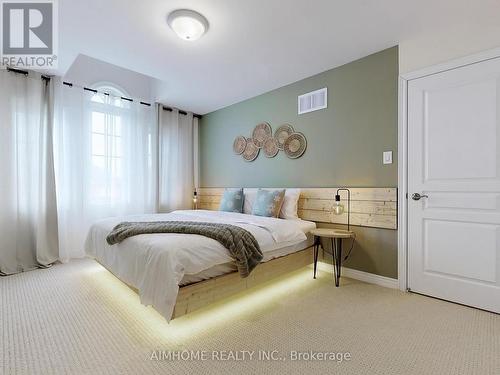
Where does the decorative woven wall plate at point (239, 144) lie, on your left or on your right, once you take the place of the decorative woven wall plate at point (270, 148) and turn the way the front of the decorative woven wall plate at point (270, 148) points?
on your right

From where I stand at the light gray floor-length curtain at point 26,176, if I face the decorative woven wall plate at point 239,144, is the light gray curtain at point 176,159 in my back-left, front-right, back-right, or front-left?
front-left

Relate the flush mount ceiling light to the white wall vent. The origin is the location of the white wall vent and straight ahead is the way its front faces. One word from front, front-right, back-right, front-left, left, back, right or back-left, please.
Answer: front

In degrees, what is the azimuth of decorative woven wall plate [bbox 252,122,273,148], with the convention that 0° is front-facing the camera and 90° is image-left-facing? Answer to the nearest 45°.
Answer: approximately 45°

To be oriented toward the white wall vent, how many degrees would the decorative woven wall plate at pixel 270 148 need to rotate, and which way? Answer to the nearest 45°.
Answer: approximately 90° to its left

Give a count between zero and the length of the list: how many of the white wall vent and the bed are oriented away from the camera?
0

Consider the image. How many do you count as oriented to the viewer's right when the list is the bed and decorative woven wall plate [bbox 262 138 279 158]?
0

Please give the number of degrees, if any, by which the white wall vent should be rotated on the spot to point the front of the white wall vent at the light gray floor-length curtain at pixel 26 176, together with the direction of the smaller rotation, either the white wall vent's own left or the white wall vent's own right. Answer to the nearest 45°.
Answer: approximately 45° to the white wall vent's own right

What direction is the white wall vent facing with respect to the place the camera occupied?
facing the viewer and to the left of the viewer

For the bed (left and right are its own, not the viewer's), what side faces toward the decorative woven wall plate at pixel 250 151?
back

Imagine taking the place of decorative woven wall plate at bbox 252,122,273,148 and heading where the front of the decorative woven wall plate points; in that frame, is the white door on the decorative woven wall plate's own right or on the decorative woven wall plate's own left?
on the decorative woven wall plate's own left

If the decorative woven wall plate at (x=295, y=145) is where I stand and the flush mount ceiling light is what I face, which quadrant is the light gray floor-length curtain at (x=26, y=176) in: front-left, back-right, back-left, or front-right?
front-right

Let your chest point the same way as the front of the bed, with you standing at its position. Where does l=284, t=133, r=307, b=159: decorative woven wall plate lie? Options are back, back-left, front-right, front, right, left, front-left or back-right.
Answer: back
